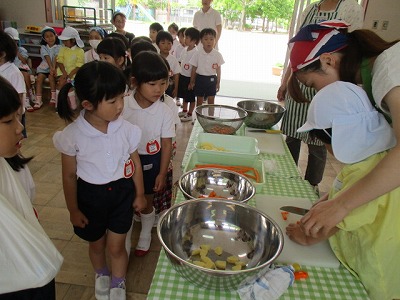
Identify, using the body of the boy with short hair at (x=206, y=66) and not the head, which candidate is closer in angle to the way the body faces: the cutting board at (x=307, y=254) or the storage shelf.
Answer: the cutting board

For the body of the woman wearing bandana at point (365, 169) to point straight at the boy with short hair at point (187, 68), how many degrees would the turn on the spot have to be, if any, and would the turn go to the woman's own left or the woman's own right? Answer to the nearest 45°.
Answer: approximately 45° to the woman's own right

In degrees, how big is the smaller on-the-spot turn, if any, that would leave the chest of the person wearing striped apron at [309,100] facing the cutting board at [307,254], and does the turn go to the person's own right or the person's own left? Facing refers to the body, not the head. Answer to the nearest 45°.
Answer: approximately 45° to the person's own left

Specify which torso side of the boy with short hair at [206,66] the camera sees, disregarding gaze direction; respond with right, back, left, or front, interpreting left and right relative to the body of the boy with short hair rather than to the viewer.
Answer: front

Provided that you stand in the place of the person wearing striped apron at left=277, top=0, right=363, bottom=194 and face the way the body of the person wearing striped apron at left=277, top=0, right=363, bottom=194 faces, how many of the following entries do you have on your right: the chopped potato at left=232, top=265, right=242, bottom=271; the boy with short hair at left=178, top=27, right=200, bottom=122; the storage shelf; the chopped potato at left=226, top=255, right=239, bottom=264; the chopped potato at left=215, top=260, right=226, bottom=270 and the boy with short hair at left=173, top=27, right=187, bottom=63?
3

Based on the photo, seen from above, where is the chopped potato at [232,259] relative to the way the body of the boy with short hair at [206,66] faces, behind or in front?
in front

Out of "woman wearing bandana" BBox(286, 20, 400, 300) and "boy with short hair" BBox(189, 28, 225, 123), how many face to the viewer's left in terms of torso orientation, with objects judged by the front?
1

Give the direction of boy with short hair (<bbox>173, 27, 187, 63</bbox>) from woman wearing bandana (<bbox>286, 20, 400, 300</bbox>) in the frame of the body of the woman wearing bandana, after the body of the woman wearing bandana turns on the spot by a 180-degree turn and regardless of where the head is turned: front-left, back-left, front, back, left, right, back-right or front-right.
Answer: back-left

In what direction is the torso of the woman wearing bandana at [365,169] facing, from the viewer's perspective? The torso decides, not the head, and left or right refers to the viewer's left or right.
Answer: facing to the left of the viewer

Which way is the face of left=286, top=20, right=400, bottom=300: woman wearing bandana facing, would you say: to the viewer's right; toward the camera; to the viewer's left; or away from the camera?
to the viewer's left
